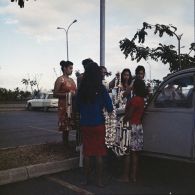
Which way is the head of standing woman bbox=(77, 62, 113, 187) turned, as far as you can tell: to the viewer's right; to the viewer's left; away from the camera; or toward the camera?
away from the camera

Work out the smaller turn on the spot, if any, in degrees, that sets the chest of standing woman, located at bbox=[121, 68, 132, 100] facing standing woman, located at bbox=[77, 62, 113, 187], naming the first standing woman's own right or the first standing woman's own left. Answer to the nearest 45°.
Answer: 0° — they already face them

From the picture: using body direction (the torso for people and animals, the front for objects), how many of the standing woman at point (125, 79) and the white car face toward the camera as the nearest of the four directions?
1

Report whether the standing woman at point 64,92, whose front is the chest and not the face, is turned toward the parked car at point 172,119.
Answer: yes

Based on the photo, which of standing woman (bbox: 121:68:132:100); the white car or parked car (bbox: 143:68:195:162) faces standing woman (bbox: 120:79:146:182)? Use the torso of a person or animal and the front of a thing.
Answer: standing woman (bbox: 121:68:132:100)

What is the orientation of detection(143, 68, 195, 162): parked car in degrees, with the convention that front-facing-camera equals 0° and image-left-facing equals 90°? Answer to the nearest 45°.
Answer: approximately 90°

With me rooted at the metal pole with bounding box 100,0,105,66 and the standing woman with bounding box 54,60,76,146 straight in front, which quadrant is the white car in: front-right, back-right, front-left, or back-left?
back-right
